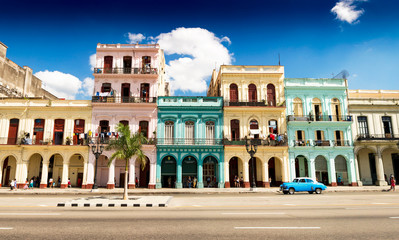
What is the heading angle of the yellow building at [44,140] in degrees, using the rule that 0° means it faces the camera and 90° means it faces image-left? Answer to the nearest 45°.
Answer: approximately 0°

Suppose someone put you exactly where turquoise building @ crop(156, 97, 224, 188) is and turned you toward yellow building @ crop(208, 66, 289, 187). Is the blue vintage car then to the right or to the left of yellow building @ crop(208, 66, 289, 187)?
right

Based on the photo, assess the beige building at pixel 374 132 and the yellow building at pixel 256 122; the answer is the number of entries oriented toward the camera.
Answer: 2

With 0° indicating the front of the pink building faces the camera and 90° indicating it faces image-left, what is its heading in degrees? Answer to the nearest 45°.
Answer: approximately 0°

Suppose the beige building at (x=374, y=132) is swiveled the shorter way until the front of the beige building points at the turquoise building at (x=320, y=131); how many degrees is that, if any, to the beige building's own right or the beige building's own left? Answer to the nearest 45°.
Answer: approximately 45° to the beige building's own right

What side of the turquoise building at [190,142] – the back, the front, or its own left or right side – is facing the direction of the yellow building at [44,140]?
right

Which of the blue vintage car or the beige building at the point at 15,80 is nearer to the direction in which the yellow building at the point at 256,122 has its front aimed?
the blue vintage car

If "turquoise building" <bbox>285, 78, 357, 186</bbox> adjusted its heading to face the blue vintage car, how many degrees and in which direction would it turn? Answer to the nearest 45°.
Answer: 0° — it already faces it
